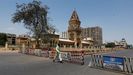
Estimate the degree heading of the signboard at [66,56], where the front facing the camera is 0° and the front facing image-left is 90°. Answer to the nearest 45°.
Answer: approximately 0°

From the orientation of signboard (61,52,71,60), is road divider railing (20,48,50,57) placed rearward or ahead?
rearward
